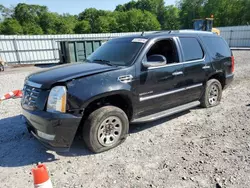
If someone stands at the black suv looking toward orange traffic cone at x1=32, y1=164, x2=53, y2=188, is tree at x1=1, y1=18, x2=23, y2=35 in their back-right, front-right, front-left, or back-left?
back-right

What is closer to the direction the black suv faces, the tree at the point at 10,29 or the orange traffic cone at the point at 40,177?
the orange traffic cone

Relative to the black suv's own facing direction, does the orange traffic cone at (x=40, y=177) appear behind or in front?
in front

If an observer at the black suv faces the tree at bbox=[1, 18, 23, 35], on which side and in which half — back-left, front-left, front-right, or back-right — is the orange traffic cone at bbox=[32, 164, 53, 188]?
back-left

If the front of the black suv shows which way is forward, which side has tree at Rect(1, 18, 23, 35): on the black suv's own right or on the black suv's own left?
on the black suv's own right

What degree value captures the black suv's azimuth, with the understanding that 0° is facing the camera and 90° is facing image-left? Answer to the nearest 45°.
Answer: approximately 45°
